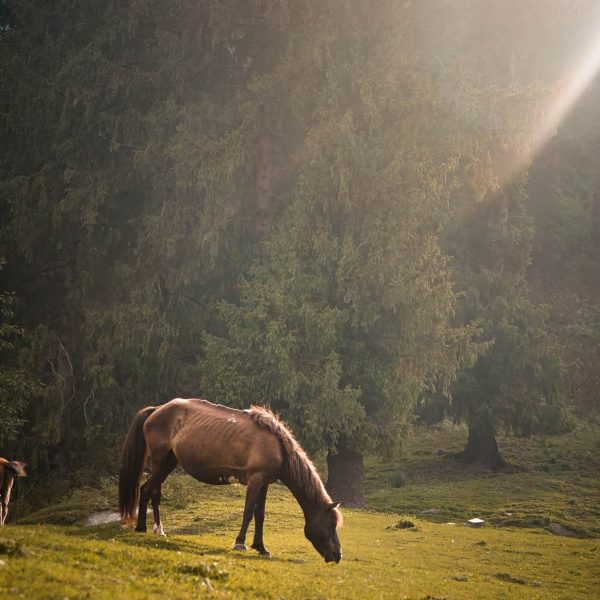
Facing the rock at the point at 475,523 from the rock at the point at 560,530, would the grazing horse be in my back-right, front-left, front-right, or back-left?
front-left

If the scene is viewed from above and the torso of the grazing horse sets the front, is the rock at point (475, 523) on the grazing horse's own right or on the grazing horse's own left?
on the grazing horse's own left

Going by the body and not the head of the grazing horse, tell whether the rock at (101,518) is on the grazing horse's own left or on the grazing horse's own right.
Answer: on the grazing horse's own left

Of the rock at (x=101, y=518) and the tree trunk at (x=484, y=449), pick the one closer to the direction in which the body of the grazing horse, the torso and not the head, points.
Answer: the tree trunk

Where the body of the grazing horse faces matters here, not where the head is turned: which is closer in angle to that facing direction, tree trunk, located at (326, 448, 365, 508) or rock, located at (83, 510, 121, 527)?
the tree trunk

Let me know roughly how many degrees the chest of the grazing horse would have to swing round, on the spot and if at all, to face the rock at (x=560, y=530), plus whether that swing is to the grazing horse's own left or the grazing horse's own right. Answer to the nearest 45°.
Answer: approximately 45° to the grazing horse's own left

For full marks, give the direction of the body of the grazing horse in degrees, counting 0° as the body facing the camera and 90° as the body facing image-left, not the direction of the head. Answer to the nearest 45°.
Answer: approximately 270°

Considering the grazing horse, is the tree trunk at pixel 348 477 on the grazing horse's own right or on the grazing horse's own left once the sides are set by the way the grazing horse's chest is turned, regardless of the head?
on the grazing horse's own left
